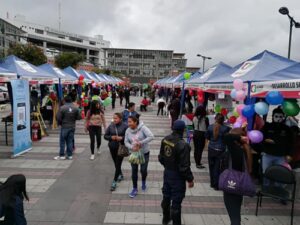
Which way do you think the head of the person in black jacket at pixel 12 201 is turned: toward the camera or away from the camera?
away from the camera

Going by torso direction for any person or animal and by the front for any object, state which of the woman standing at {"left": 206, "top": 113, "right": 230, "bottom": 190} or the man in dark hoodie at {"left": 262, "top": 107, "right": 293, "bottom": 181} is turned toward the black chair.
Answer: the man in dark hoodie

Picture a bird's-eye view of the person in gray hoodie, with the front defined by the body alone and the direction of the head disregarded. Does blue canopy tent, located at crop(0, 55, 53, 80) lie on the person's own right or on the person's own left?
on the person's own right

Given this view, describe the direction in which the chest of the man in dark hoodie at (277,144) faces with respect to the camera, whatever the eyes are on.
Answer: toward the camera

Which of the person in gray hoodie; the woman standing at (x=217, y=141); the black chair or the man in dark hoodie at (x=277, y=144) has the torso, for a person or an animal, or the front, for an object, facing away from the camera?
the woman standing

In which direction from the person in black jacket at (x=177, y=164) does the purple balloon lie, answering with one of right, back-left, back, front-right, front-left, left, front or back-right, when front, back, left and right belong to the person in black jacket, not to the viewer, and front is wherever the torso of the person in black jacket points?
front

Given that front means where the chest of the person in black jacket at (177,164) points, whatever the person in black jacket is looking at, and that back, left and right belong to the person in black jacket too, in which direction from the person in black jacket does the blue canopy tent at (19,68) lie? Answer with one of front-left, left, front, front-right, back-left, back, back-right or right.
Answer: left

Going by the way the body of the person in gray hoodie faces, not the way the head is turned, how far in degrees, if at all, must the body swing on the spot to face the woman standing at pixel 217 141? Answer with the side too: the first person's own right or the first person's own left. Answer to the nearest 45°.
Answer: approximately 135° to the first person's own left

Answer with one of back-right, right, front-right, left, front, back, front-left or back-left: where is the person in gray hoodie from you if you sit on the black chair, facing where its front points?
front-right

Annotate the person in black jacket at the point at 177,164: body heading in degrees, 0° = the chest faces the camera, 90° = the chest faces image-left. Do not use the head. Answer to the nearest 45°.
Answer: approximately 225°
